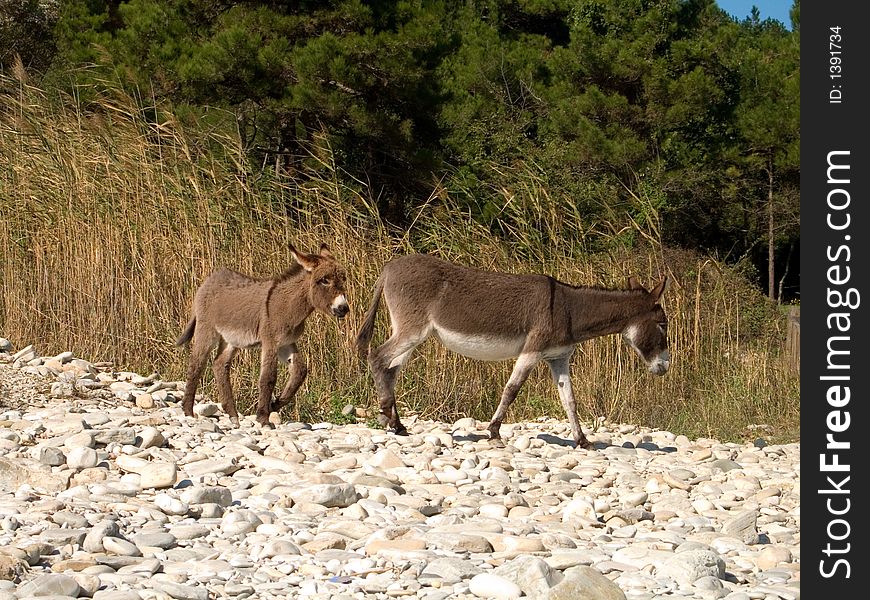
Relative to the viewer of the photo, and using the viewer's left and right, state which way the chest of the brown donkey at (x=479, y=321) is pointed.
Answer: facing to the right of the viewer

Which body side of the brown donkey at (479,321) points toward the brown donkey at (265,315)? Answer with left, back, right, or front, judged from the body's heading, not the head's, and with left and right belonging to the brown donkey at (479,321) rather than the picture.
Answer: back
